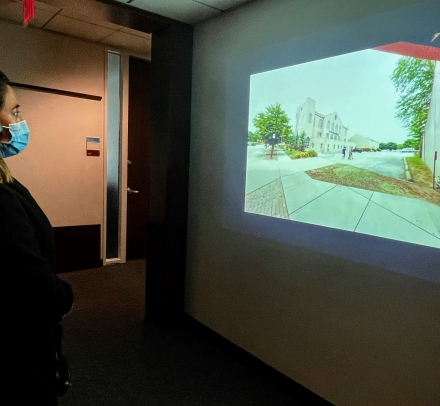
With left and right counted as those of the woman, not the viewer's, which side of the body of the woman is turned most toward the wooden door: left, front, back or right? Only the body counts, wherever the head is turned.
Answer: left

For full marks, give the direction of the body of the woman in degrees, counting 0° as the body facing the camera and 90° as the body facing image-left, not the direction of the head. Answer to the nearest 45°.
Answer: approximately 270°

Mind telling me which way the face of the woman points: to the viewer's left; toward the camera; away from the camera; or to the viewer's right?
to the viewer's right
